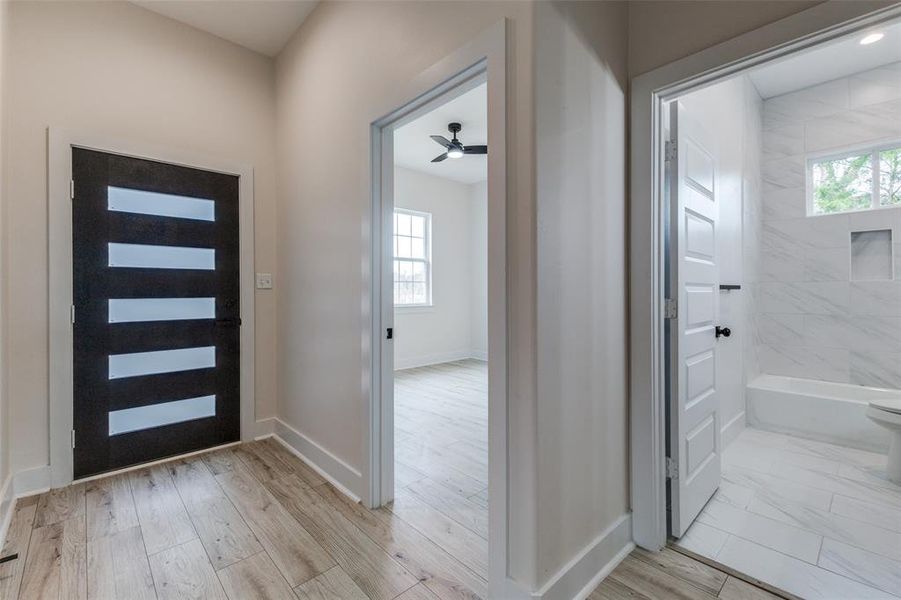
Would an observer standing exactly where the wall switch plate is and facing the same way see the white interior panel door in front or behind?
in front

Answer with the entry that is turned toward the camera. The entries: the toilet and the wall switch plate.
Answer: the wall switch plate

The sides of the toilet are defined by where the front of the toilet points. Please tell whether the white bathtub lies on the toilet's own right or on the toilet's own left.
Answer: on the toilet's own right

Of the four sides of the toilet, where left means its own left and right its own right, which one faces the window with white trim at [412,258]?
front

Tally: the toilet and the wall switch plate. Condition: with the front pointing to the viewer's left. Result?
1

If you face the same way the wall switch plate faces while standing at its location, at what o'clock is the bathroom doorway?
The bathroom doorway is roughly at 10 o'clock from the wall switch plate.

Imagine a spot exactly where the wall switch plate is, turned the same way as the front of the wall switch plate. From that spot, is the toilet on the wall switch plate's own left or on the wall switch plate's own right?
on the wall switch plate's own left

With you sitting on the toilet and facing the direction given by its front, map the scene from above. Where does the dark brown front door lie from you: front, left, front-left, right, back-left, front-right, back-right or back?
front-left

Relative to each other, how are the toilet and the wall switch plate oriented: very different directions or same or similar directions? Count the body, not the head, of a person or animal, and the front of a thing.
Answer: very different directions

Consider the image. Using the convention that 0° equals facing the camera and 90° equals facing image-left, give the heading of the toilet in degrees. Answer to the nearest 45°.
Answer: approximately 90°

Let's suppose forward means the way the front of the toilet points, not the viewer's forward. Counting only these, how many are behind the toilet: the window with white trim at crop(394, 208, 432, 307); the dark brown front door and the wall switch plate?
0

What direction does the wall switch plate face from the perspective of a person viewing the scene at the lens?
facing the viewer
